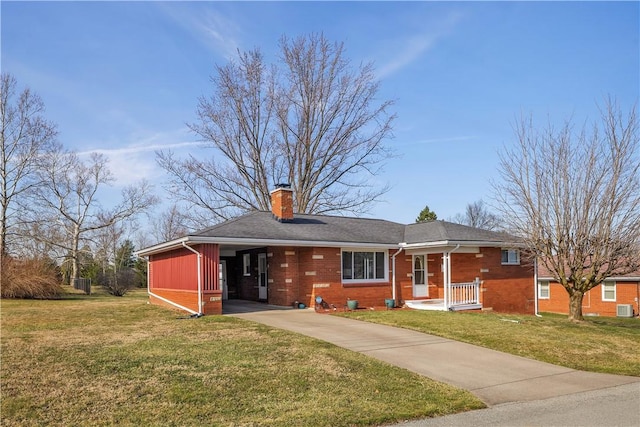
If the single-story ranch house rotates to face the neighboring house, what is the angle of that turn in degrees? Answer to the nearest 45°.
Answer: approximately 135° to its left

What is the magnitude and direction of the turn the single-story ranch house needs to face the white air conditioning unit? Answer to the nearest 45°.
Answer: approximately 135° to its left

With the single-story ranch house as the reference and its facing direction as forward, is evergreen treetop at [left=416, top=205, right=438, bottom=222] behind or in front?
behind

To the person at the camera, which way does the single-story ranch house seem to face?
facing the viewer

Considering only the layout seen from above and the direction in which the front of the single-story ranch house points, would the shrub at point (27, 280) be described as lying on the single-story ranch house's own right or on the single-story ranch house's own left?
on the single-story ranch house's own right
